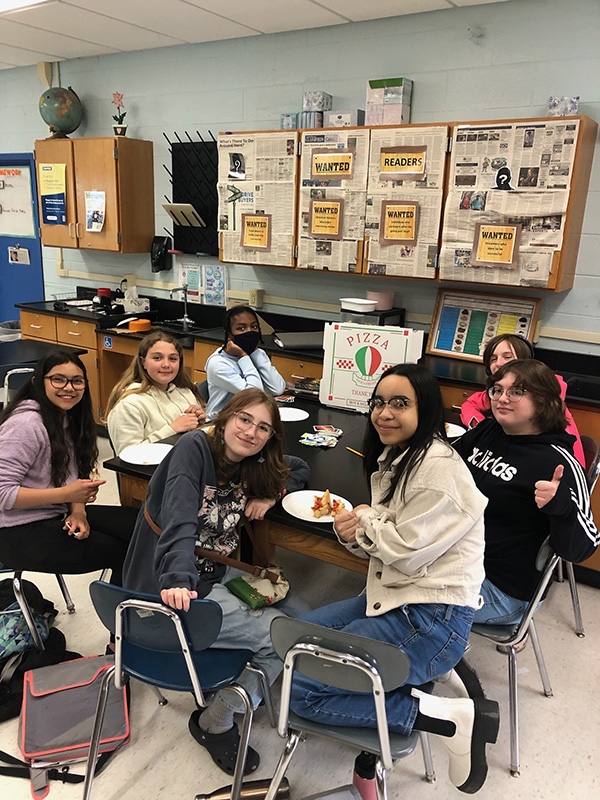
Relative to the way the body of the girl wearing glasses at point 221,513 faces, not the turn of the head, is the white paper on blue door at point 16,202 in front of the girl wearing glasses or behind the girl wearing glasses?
behind

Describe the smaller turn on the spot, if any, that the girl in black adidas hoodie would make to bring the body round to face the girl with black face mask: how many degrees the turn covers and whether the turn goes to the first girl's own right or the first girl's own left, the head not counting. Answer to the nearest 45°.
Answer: approximately 90° to the first girl's own right

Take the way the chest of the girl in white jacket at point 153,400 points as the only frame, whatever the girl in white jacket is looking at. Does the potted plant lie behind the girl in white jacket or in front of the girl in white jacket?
behind

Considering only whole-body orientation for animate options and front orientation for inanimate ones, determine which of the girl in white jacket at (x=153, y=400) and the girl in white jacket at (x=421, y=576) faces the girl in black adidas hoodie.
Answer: the girl in white jacket at (x=153, y=400)

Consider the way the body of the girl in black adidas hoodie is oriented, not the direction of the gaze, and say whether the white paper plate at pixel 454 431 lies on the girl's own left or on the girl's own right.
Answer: on the girl's own right

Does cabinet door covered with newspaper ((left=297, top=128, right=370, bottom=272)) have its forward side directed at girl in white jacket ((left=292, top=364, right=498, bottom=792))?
yes

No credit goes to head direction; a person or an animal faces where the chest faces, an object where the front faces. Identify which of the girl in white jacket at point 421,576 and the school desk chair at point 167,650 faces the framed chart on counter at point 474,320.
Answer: the school desk chair

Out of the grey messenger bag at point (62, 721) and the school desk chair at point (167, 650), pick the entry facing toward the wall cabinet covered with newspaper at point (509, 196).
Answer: the school desk chair
